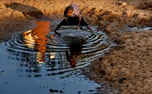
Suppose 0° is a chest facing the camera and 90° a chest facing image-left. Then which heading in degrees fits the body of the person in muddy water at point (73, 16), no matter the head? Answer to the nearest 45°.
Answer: approximately 0°
